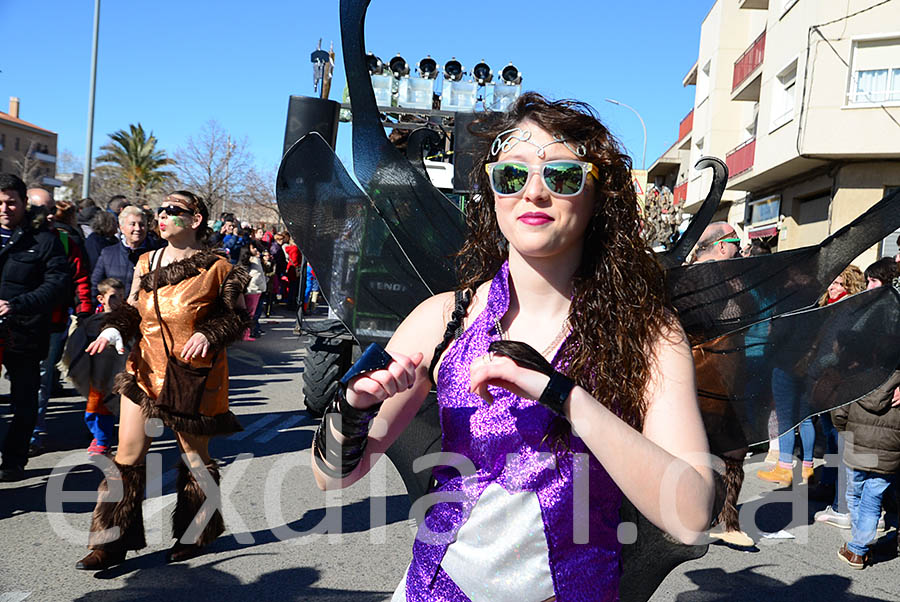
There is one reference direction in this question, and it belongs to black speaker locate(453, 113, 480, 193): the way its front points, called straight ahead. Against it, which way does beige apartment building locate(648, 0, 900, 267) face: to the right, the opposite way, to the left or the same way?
to the right

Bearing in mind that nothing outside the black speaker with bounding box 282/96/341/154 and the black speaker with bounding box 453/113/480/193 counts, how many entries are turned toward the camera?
2

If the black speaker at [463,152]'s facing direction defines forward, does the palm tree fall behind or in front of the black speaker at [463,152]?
behind

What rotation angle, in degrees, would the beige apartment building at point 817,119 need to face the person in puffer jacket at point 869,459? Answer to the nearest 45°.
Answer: approximately 45° to its left

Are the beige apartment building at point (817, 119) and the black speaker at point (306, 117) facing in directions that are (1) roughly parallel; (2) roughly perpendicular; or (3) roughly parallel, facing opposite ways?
roughly perpendicular

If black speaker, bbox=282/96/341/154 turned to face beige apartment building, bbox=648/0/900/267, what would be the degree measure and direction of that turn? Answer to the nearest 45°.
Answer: approximately 135° to its left

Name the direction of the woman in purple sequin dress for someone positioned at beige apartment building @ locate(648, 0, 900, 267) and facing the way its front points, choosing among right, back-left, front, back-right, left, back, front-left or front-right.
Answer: front-left

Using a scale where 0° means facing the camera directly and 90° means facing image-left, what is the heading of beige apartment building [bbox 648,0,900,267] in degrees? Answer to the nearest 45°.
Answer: approximately 45°
